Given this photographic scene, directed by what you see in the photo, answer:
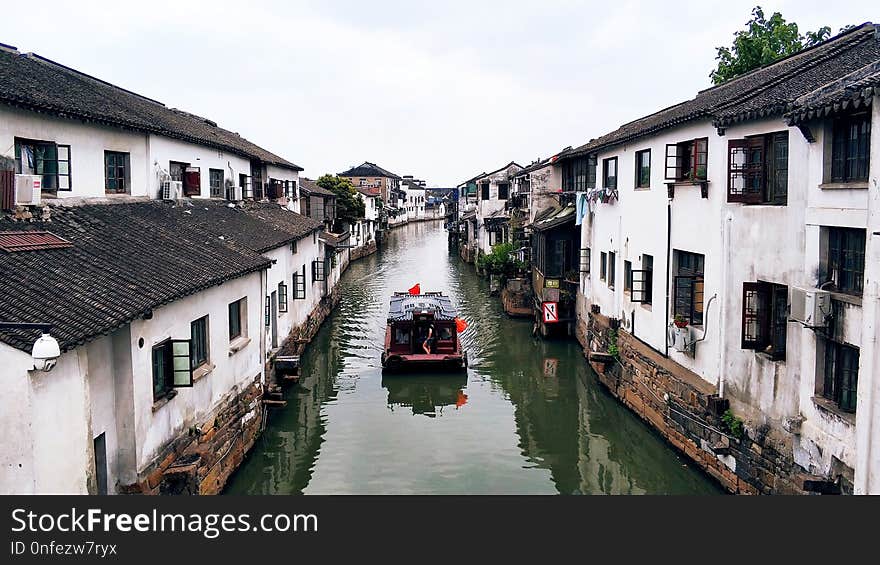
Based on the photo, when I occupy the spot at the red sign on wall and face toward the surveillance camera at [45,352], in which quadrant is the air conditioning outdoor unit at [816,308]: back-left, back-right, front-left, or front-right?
front-left

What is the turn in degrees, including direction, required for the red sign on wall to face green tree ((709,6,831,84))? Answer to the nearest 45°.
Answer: approximately 135° to its left

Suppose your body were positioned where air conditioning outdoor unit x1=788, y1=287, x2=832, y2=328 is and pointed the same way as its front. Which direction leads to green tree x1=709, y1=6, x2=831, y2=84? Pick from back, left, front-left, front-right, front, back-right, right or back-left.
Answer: back-right

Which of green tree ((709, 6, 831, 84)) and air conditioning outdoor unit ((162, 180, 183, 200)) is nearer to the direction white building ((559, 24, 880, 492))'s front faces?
the air conditioning outdoor unit

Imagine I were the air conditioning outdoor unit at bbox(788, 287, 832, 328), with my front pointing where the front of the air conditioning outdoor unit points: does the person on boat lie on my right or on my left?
on my right

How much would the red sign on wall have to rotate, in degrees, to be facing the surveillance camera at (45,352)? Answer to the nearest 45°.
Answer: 0° — it already faces it

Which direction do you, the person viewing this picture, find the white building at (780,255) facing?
facing the viewer and to the left of the viewer

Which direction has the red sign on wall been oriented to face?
toward the camera

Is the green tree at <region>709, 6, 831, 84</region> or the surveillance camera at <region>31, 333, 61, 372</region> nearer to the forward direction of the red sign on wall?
the surveillance camera

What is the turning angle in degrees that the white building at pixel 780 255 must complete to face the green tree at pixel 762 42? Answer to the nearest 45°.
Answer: approximately 135° to its right
